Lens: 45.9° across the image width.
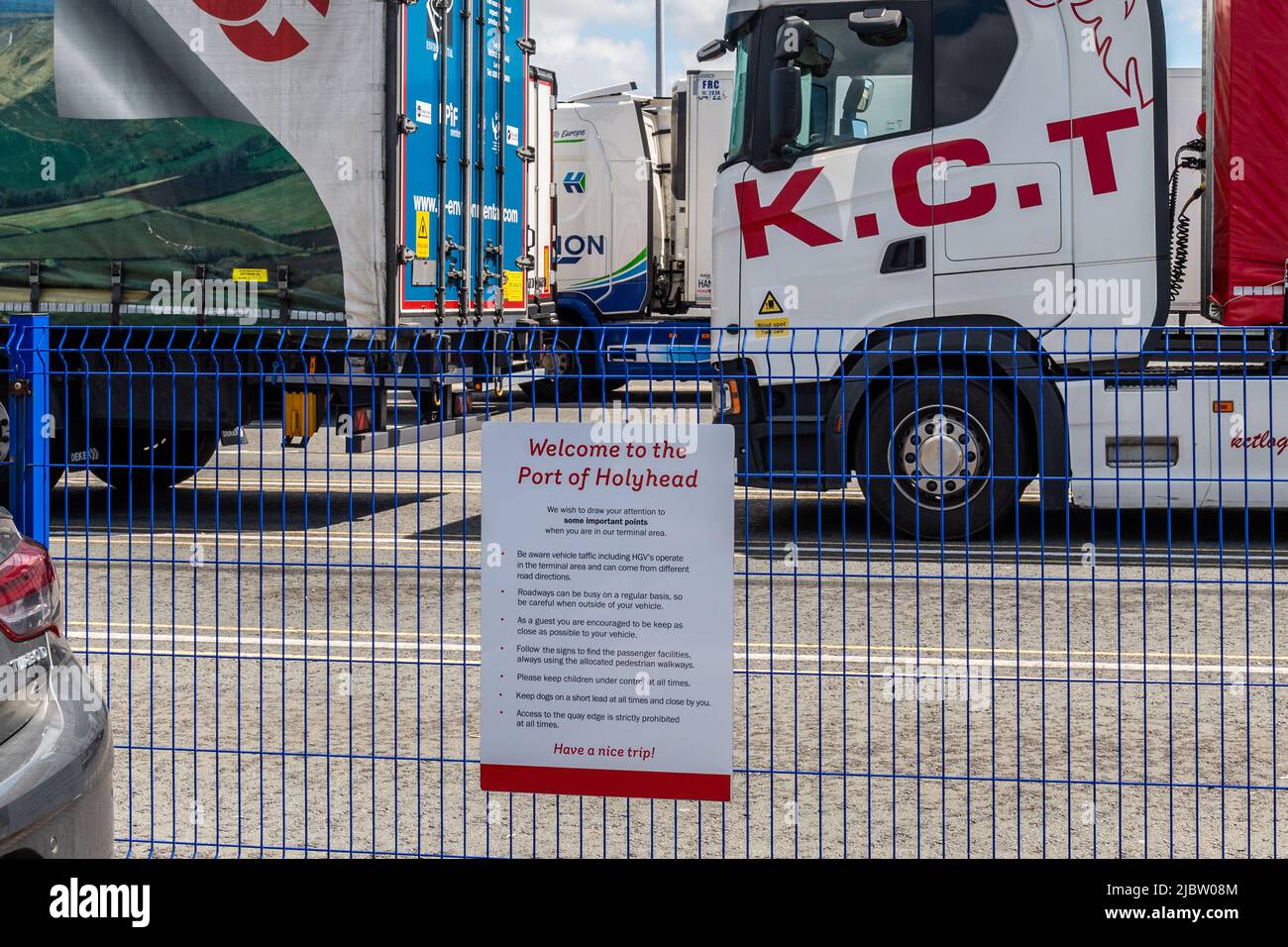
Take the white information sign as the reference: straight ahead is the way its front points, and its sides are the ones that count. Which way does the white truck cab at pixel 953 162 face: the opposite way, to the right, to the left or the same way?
to the right

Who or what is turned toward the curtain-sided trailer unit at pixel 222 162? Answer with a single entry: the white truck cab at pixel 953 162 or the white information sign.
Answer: the white truck cab

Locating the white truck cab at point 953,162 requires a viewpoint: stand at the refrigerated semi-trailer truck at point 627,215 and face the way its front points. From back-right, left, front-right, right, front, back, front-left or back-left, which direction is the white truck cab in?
left

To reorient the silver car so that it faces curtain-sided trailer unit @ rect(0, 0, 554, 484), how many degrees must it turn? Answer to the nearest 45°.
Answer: approximately 45° to its right

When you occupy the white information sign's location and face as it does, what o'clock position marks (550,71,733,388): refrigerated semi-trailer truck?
The refrigerated semi-trailer truck is roughly at 6 o'clock from the white information sign.

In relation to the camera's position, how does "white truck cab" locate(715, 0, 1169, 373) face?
facing to the left of the viewer

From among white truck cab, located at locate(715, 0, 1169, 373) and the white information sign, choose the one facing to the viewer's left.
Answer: the white truck cab

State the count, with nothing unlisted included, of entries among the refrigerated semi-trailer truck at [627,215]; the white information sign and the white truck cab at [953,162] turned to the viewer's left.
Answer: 2

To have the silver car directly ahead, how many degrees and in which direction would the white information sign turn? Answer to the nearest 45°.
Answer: approximately 45° to its right

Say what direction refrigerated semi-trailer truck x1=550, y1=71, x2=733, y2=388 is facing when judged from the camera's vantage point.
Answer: facing to the left of the viewer

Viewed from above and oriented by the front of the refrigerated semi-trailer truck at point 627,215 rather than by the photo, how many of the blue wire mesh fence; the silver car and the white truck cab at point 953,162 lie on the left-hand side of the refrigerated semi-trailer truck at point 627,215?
3

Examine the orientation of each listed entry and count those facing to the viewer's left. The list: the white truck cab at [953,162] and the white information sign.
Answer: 1

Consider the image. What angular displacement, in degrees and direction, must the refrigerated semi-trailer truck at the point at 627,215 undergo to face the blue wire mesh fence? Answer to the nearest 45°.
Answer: approximately 90° to its left

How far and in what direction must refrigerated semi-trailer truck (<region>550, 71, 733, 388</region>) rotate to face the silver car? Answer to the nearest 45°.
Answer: approximately 90° to its left

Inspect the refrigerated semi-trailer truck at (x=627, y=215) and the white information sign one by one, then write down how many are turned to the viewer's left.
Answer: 1
